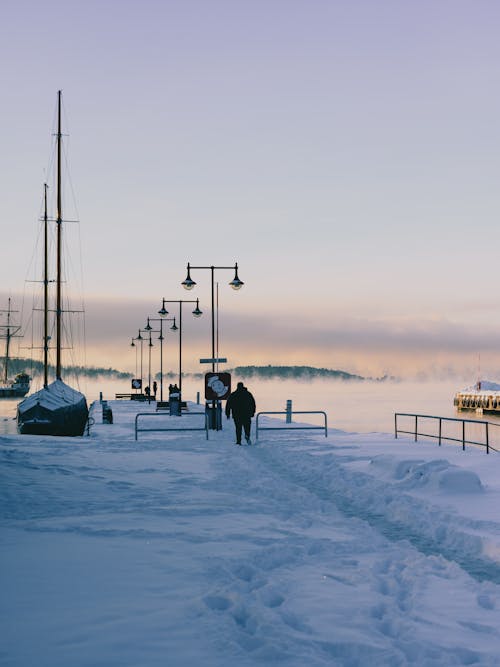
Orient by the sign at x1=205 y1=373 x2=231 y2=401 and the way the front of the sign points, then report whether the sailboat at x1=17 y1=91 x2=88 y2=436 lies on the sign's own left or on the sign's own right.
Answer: on the sign's own right

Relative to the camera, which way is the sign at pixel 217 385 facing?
toward the camera

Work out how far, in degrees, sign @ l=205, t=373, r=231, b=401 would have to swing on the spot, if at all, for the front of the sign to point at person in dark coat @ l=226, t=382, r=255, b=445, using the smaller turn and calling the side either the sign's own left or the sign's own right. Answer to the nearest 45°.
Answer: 0° — it already faces them

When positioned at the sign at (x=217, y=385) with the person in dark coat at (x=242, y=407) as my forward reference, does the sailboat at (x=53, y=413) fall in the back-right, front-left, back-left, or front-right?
back-right

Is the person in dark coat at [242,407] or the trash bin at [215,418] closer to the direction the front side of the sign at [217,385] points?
the person in dark coat

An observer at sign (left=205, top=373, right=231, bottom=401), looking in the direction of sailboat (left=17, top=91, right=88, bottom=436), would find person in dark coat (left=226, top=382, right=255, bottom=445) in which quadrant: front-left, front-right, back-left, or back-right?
back-left
